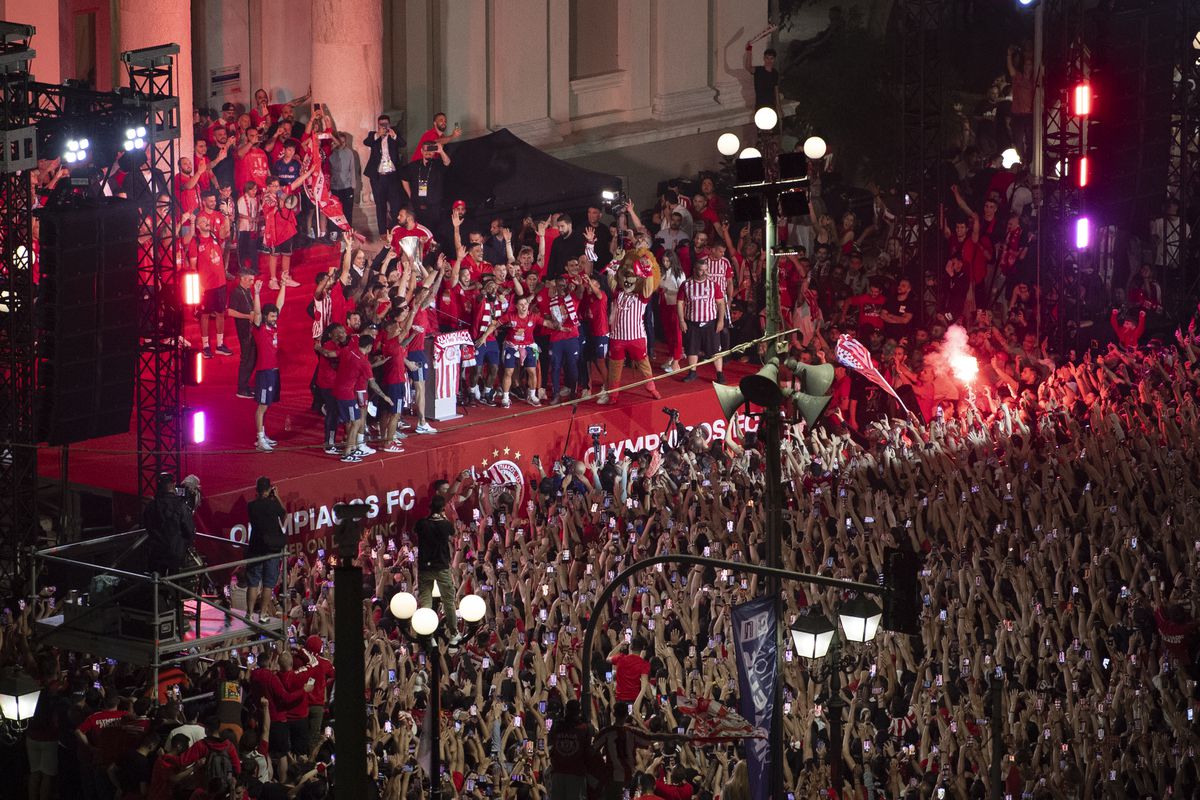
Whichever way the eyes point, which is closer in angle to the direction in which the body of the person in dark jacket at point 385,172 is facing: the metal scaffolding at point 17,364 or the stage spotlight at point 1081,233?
the metal scaffolding

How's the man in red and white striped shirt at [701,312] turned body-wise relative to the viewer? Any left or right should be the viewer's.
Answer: facing the viewer

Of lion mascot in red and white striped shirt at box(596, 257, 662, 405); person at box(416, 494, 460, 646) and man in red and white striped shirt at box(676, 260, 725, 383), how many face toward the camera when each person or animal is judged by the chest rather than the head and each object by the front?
2

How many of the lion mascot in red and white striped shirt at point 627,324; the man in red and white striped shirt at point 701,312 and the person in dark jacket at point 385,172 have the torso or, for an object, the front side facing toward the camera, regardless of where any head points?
3

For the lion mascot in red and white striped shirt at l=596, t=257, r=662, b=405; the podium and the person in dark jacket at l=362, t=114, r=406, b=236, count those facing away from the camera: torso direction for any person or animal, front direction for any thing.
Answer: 0

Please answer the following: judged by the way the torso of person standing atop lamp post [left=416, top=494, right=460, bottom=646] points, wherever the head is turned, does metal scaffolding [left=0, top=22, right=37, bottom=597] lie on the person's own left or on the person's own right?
on the person's own left

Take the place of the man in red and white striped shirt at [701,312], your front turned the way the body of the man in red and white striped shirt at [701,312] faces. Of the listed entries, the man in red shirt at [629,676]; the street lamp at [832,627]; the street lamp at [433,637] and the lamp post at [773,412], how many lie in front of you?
4

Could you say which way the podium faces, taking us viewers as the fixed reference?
facing the viewer and to the right of the viewer

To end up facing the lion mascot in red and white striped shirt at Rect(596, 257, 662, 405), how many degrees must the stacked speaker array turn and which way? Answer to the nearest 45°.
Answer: approximately 90° to its left

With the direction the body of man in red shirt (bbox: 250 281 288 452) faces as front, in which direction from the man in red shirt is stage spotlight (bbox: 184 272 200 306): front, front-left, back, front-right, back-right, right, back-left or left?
right

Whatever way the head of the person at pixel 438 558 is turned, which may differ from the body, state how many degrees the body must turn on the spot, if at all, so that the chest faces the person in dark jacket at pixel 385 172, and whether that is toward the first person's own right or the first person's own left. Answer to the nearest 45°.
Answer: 0° — they already face them

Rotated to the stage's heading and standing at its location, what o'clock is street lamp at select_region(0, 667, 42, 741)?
The street lamp is roughly at 2 o'clock from the stage.

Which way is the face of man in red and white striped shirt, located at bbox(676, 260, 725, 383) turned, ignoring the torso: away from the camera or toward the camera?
toward the camera

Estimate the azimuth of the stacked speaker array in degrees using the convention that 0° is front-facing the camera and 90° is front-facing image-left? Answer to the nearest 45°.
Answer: approximately 315°

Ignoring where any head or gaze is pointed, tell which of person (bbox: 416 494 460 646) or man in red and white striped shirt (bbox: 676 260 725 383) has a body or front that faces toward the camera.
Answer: the man in red and white striped shirt

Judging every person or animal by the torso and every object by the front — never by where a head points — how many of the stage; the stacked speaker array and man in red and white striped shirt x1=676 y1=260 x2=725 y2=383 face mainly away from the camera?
0

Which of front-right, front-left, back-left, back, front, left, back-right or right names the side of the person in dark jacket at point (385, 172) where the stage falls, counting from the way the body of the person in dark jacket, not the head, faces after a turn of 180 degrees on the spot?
back

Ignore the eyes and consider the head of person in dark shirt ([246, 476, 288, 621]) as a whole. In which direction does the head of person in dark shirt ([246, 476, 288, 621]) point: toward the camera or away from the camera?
away from the camera

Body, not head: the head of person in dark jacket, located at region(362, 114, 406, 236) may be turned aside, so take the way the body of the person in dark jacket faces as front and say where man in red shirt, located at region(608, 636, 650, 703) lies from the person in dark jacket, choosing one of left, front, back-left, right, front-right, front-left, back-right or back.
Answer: front

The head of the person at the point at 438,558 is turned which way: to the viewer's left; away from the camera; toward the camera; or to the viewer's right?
away from the camera
